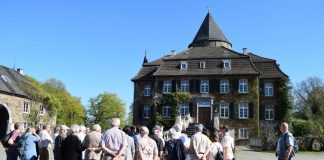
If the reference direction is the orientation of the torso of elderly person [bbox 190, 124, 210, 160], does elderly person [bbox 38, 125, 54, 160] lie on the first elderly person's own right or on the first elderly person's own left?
on the first elderly person's own left

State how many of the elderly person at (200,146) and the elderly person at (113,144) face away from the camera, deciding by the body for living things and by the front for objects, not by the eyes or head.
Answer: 2

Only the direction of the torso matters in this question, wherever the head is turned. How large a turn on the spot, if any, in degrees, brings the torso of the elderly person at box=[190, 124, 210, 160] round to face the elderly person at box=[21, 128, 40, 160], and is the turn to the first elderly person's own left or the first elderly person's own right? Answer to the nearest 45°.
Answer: approximately 90° to the first elderly person's own left

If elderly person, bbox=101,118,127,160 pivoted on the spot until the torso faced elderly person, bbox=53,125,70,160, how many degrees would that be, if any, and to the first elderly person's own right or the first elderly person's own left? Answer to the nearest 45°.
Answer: approximately 45° to the first elderly person's own left

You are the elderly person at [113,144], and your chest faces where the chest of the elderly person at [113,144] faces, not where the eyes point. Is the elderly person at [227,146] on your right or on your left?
on your right

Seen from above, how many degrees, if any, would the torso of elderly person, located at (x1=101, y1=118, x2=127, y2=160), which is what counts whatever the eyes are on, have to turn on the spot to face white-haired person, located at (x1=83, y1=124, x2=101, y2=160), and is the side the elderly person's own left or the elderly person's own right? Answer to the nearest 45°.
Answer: approximately 45° to the elderly person's own left

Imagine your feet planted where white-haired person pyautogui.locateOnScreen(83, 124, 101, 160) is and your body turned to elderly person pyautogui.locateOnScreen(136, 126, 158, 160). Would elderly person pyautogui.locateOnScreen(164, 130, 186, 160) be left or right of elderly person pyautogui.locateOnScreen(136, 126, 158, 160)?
left

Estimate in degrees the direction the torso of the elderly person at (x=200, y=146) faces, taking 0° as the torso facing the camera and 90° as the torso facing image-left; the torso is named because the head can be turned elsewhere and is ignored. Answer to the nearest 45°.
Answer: approximately 180°

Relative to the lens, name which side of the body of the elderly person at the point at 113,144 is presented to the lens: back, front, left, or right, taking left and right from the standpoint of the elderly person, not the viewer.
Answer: back
